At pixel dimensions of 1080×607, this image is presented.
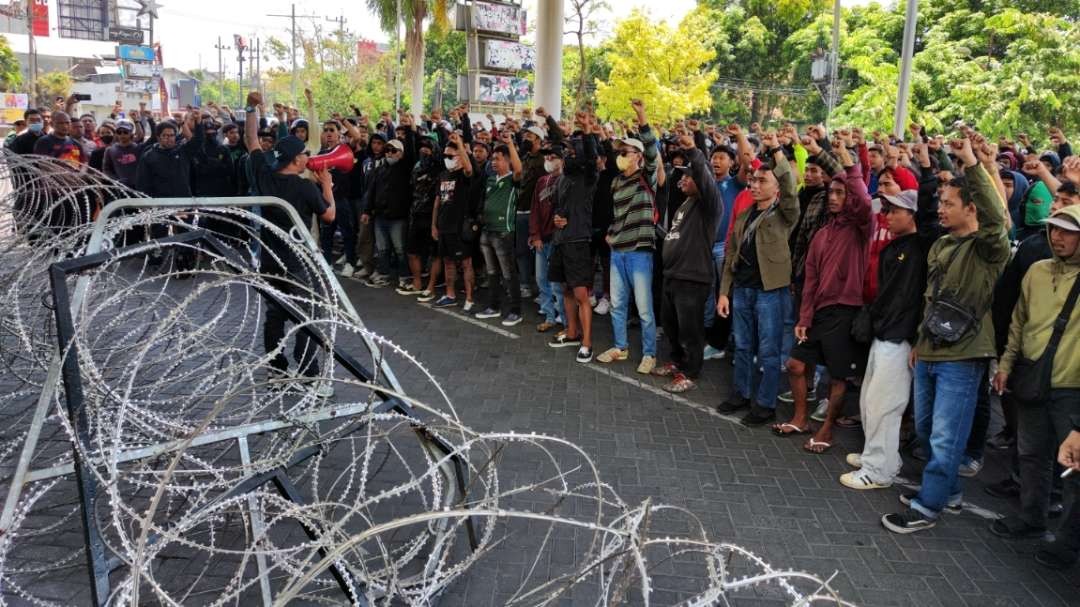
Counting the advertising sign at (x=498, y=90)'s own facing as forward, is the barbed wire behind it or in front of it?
in front

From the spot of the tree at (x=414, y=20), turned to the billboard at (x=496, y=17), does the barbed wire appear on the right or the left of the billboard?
right

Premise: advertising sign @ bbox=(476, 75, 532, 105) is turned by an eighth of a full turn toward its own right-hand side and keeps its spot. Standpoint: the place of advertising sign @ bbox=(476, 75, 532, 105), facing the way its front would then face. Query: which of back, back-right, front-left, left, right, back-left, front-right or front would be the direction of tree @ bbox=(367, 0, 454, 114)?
right

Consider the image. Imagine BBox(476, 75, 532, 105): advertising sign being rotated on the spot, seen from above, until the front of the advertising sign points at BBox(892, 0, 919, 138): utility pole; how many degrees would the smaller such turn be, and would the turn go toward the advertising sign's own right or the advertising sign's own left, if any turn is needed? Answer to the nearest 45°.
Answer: approximately 45° to the advertising sign's own left

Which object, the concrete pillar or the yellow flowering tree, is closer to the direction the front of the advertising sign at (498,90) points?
the concrete pillar

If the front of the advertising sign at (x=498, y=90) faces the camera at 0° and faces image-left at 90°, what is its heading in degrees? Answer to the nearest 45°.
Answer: approximately 0°
